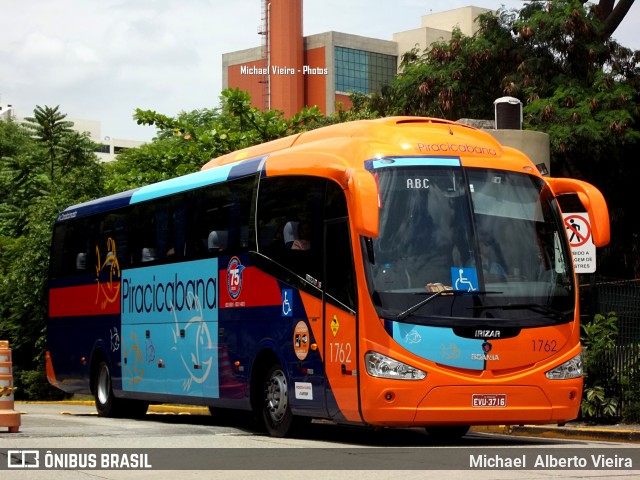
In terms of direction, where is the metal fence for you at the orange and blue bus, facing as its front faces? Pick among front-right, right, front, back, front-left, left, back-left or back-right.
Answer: left

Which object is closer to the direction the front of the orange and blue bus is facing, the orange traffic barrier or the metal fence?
the metal fence

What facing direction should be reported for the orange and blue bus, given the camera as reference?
facing the viewer and to the right of the viewer

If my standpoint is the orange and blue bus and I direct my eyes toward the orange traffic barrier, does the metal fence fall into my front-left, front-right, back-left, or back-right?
back-left

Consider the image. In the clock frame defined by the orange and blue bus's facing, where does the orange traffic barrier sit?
The orange traffic barrier is roughly at 5 o'clock from the orange and blue bus.
